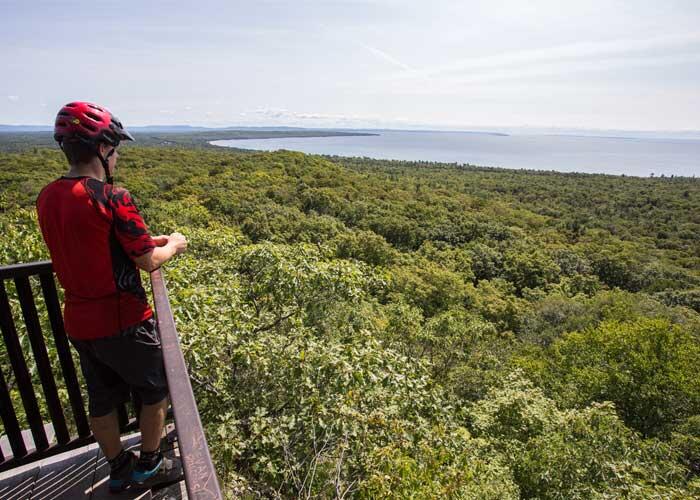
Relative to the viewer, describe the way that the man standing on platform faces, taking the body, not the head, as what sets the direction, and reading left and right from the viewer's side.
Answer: facing away from the viewer and to the right of the viewer

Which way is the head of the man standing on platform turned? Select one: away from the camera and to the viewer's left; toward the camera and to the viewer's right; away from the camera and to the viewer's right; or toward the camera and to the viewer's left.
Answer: away from the camera and to the viewer's right
